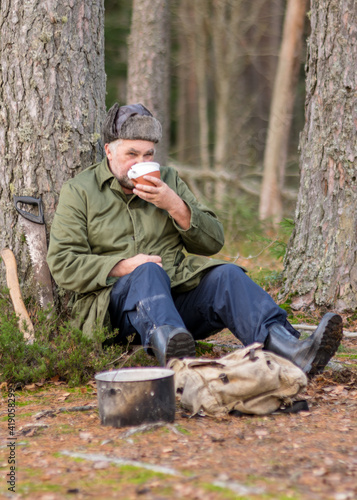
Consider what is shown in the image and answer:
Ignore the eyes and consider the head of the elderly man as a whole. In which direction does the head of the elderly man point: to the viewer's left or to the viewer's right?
to the viewer's right

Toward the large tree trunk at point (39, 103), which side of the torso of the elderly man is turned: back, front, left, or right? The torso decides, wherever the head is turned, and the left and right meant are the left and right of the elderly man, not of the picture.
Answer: back

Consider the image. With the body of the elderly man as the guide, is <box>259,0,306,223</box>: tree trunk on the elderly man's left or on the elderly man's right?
on the elderly man's left

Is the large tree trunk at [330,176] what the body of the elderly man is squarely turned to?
no

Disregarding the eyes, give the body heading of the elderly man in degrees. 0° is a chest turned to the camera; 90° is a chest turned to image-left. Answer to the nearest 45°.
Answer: approximately 315°

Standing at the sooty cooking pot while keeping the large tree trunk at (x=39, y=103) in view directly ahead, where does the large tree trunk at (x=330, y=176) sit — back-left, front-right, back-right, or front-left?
front-right

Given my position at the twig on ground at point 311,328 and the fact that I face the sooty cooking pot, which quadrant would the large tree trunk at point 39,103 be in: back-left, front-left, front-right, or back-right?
front-right

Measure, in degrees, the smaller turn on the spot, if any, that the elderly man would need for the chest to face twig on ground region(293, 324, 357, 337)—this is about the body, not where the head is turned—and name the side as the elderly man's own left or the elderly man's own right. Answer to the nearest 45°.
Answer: approximately 90° to the elderly man's own left

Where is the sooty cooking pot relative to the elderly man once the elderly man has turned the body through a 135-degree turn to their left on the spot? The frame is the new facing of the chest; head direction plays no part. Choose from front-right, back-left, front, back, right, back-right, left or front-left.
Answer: back

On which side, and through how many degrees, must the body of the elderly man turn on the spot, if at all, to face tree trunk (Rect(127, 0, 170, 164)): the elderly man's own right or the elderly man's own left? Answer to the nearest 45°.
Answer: approximately 135° to the elderly man's own left
